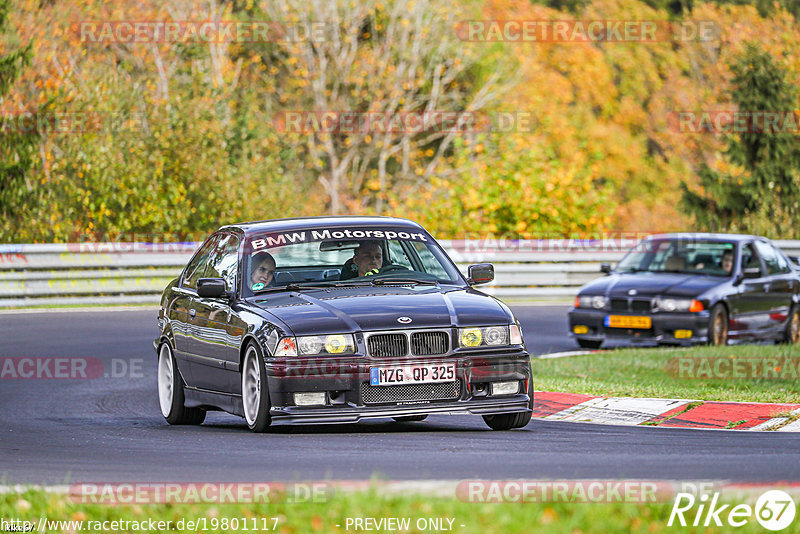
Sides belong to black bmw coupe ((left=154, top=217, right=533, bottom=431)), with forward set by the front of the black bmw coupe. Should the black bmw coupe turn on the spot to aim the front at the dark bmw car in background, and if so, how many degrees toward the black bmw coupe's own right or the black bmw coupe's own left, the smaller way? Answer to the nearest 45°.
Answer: approximately 90° to the black bmw coupe's own left

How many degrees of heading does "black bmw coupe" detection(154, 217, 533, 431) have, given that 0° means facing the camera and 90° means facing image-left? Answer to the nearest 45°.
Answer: approximately 315°

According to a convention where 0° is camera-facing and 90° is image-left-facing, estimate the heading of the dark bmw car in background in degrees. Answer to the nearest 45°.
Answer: approximately 45°

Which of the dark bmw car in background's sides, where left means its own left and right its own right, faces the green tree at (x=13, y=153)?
right

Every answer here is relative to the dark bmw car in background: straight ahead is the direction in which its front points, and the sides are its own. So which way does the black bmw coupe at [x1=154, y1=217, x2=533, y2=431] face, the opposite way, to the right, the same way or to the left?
to the left

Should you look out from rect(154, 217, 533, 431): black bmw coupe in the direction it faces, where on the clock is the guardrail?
The guardrail is roughly at 7 o'clock from the black bmw coupe.

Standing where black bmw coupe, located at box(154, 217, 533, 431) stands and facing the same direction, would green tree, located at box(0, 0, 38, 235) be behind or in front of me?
behind

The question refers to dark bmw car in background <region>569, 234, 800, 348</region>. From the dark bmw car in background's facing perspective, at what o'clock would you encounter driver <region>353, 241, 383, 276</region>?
The driver is roughly at 11 o'clock from the dark bmw car in background.
